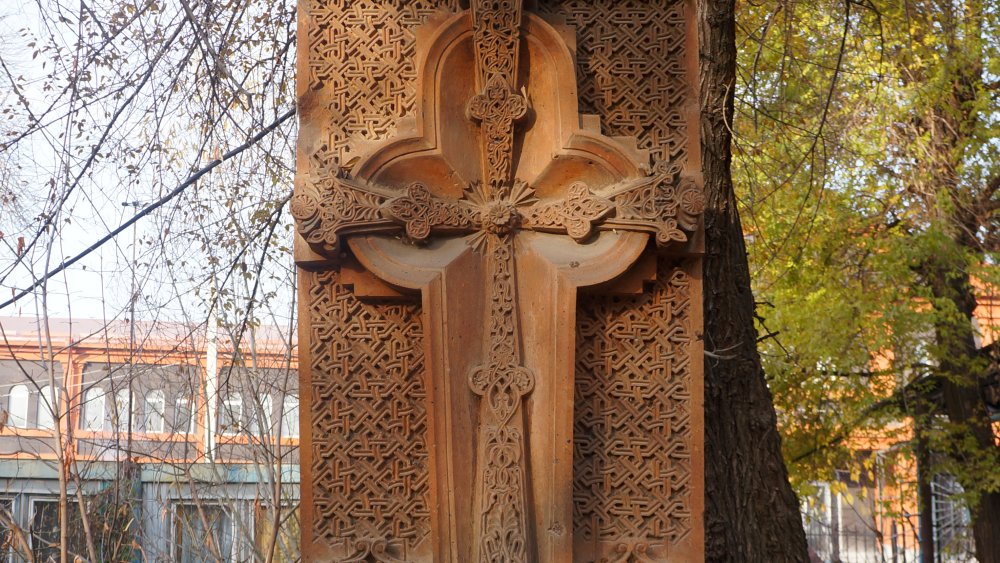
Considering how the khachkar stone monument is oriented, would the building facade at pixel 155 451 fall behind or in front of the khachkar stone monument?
behind

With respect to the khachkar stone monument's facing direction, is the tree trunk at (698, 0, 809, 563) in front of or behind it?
behind

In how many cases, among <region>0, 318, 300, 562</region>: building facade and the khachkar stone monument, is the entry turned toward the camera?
2

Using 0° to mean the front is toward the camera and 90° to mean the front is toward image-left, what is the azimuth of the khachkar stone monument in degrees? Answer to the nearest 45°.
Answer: approximately 0°

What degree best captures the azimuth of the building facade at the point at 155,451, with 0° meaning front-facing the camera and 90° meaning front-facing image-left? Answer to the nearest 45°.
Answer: approximately 0°

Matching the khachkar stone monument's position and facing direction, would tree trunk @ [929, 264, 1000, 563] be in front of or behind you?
behind

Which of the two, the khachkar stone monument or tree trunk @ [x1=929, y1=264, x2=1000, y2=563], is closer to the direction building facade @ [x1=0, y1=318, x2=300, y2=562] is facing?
the khachkar stone monument
